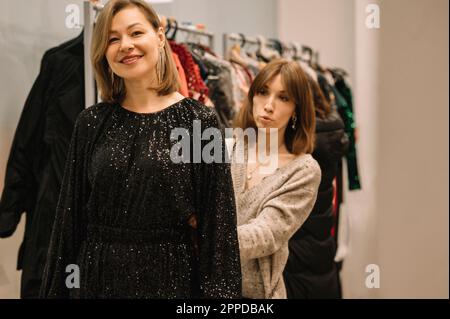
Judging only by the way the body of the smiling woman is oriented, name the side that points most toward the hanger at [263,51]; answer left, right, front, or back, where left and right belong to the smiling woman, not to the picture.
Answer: back

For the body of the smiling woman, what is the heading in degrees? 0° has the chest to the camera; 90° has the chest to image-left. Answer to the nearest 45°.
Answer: approximately 0°

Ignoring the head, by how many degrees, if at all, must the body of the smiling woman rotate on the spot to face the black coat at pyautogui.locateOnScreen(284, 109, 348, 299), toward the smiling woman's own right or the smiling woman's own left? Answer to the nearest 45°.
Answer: approximately 135° to the smiling woman's own left

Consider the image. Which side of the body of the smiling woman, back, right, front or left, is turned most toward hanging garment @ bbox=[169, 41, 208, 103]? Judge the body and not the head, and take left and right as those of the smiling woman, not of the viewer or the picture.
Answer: back

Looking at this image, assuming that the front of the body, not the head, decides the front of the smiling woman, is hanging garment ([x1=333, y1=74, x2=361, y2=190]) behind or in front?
behind
